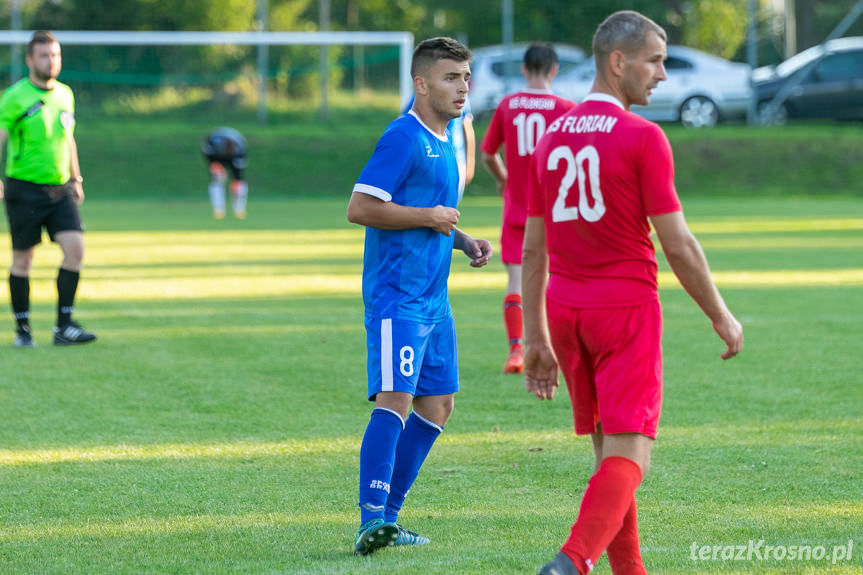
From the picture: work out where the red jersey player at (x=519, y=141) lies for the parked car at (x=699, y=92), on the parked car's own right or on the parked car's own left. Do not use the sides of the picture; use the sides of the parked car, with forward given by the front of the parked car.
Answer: on the parked car's own left

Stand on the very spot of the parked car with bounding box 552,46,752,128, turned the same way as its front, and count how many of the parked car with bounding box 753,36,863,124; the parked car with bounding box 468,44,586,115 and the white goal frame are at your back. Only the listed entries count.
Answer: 1

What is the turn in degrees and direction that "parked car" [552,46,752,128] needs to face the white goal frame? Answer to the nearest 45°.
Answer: approximately 45° to its left

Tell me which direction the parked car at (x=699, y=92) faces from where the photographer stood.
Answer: facing to the left of the viewer

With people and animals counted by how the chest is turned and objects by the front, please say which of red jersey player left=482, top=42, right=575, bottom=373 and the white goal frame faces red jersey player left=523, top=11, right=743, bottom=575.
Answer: the white goal frame

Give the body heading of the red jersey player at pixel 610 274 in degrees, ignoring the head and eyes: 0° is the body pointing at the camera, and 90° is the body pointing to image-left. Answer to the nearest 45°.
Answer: approximately 225°

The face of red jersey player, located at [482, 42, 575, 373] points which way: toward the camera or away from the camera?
away from the camera

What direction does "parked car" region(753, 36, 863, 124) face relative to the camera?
to the viewer's left

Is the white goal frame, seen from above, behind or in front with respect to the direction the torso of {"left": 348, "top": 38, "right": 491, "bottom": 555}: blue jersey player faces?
behind

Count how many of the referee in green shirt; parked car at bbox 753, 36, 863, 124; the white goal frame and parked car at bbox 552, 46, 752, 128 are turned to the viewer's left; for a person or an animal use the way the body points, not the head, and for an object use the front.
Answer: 2

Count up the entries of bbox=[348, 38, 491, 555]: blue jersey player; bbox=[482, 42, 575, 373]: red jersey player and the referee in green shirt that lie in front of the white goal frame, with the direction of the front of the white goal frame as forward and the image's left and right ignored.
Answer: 3
